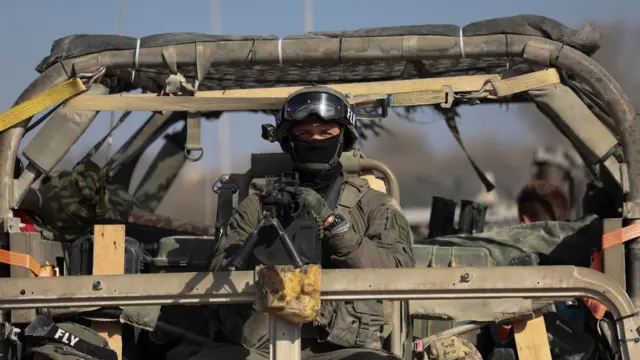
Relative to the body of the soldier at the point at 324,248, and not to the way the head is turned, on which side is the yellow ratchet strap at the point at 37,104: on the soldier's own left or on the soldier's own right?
on the soldier's own right
